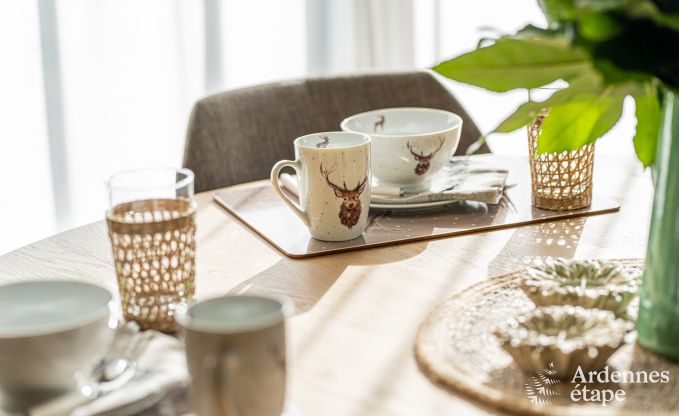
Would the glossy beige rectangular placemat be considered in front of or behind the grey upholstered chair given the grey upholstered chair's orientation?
in front

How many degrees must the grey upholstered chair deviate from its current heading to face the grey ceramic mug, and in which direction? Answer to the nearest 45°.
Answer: approximately 45° to its right

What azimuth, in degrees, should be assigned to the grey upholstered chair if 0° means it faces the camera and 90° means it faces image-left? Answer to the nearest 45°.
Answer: approximately 315°

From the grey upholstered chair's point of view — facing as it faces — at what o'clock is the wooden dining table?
The wooden dining table is roughly at 1 o'clock from the grey upholstered chair.

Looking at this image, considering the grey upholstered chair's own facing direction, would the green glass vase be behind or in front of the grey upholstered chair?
in front

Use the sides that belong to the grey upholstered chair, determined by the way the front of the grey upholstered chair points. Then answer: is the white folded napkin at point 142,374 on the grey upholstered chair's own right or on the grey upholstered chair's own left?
on the grey upholstered chair's own right
